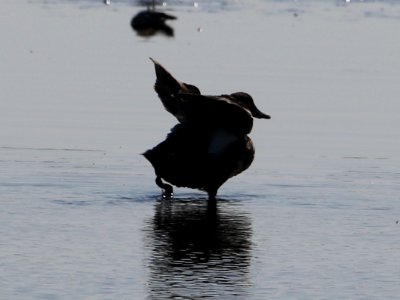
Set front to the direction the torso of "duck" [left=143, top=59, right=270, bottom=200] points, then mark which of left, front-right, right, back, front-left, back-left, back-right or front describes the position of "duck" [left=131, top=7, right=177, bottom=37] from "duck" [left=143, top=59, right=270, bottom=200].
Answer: left

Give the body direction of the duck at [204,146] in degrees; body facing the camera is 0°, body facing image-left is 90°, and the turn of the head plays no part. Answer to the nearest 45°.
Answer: approximately 270°
